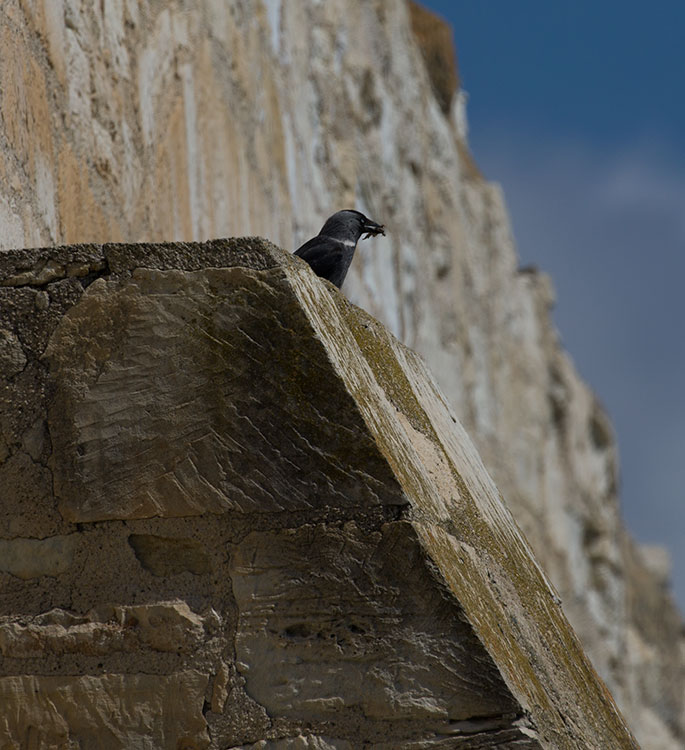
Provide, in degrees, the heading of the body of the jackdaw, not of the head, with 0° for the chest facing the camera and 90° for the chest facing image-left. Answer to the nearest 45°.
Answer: approximately 270°
